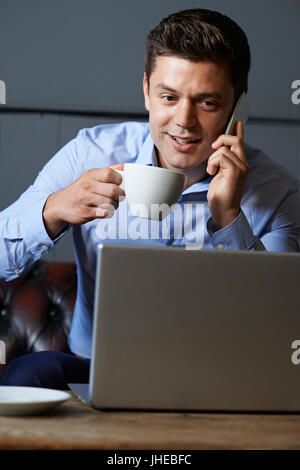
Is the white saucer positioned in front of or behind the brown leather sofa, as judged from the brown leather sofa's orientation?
in front

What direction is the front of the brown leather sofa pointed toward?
toward the camera

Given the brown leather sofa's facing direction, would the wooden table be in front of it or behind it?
in front

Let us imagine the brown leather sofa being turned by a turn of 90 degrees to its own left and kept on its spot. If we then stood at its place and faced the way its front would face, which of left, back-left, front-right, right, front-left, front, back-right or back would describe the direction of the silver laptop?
right
